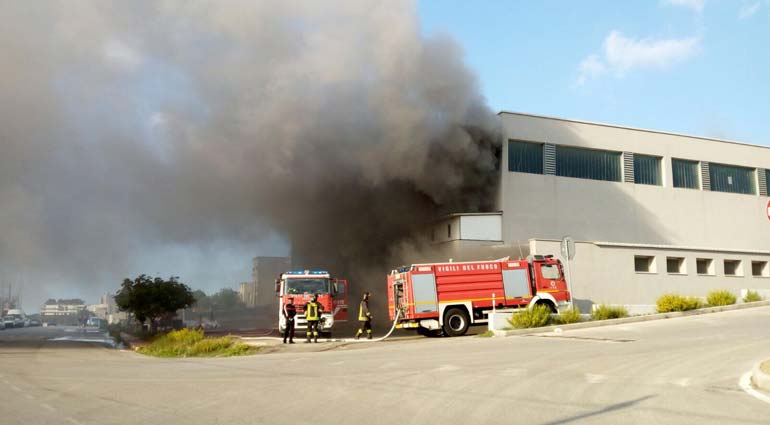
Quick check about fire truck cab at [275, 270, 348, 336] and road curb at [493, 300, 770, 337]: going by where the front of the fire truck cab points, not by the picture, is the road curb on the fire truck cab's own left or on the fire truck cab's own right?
on the fire truck cab's own left

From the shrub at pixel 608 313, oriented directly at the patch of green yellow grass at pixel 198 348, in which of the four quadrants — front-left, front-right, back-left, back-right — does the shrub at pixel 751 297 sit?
back-right

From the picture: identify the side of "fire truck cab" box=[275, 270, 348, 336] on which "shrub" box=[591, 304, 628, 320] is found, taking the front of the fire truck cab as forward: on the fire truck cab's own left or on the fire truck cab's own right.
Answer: on the fire truck cab's own left

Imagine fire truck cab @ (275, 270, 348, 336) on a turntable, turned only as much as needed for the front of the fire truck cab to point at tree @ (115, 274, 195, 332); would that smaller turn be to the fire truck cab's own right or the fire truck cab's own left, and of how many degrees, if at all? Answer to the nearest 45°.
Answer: approximately 135° to the fire truck cab's own right

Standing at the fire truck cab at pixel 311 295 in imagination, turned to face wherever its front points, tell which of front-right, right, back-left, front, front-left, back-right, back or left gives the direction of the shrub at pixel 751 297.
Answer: left

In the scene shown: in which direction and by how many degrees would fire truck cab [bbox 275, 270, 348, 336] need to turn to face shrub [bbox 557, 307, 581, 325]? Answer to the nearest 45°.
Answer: approximately 45° to its left

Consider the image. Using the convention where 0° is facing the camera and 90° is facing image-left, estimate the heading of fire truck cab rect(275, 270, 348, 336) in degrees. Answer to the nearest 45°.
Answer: approximately 0°

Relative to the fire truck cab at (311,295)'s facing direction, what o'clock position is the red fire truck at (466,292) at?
The red fire truck is roughly at 10 o'clock from the fire truck cab.

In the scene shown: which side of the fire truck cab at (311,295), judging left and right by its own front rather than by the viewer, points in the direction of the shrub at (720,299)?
left

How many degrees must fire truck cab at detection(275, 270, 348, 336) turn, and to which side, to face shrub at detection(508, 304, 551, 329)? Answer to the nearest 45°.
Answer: approximately 45° to its left

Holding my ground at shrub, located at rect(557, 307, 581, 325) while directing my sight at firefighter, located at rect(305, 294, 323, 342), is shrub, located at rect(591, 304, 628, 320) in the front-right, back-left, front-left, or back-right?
back-right
